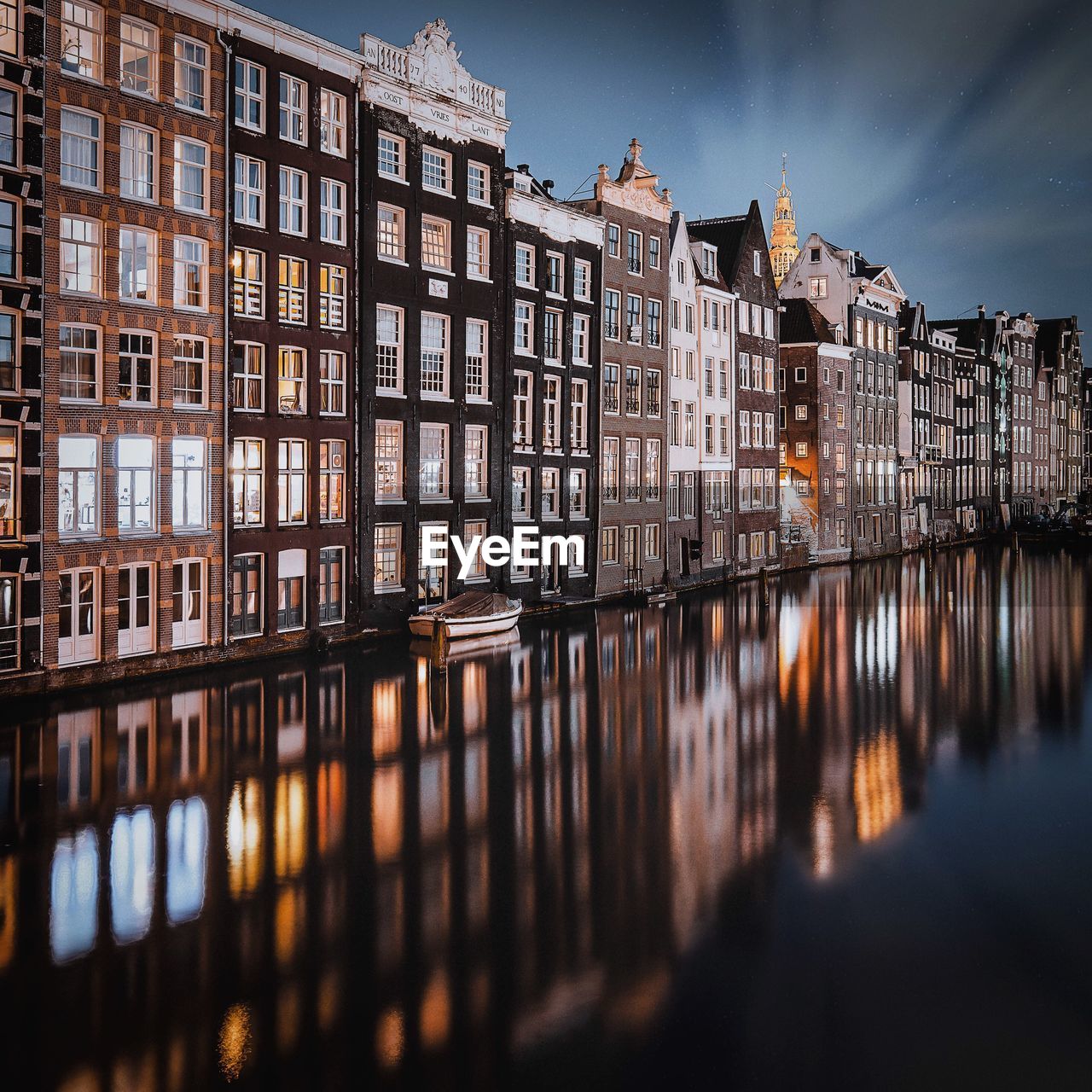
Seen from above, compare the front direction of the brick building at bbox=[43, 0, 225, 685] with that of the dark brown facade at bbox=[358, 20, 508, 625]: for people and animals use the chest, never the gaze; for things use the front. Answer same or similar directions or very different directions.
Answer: same or similar directions

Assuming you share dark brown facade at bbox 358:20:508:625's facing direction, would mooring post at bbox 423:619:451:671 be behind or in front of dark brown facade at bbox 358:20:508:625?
in front

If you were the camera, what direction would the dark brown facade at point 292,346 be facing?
facing the viewer and to the right of the viewer

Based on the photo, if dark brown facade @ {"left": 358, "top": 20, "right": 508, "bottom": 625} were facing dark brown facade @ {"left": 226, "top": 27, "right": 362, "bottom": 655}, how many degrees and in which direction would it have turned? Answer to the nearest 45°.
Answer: approximately 90° to its right

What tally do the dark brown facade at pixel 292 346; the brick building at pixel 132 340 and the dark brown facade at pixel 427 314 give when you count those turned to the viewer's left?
0

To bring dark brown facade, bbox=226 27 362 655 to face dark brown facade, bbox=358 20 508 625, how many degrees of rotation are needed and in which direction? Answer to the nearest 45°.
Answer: approximately 90° to its left

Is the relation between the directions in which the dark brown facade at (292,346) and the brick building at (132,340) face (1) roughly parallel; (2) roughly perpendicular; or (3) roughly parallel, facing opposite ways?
roughly parallel

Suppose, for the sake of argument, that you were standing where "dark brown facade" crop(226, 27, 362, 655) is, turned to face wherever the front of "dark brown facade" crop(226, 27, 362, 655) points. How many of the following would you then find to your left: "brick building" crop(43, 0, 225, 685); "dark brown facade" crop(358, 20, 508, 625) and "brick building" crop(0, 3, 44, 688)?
1

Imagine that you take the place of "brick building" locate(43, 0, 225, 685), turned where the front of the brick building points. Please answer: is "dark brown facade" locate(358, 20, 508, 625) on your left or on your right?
on your left
